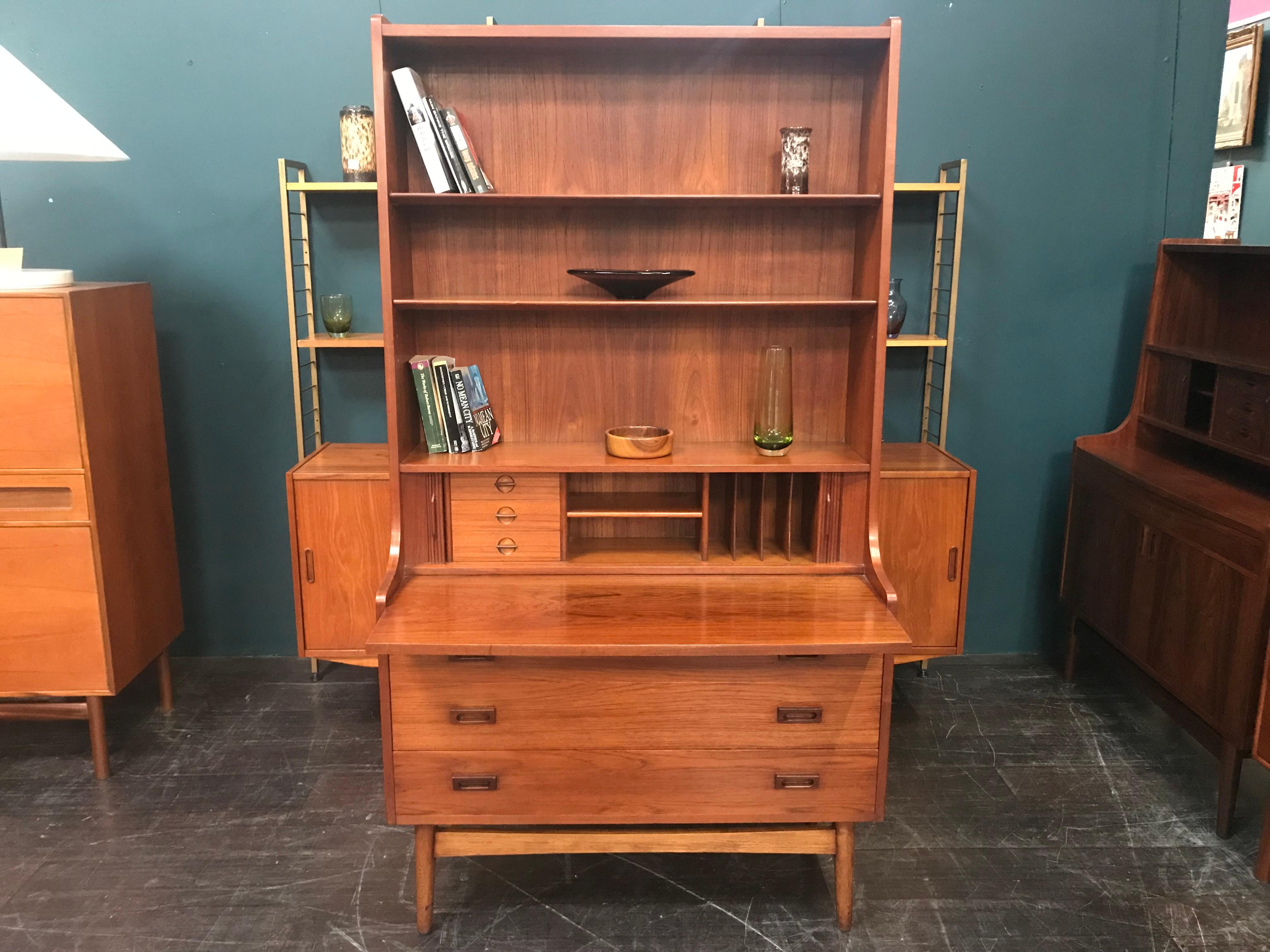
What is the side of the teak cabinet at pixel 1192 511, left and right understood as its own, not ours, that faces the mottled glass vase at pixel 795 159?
front

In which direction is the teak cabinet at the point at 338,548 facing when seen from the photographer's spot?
facing the viewer

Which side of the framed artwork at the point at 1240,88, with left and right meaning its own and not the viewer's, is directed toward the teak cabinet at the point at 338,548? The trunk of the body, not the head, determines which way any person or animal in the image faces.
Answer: front

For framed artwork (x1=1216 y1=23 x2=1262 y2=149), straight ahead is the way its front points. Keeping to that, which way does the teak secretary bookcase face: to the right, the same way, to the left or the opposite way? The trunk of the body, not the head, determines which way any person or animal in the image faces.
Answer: to the left

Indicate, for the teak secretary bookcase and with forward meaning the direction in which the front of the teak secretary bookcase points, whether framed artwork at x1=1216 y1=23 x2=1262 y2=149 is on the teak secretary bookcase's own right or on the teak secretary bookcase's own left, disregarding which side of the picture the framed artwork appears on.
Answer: on the teak secretary bookcase's own left

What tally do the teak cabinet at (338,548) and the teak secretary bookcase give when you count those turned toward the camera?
2

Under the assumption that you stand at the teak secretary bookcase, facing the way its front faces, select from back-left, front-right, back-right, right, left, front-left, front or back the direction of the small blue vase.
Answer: back-left

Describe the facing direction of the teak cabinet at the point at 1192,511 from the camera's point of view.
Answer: facing the viewer and to the left of the viewer

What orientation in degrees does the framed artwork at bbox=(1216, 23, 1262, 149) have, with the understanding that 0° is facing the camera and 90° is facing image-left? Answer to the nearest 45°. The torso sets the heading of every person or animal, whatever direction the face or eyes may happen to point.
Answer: approximately 45°

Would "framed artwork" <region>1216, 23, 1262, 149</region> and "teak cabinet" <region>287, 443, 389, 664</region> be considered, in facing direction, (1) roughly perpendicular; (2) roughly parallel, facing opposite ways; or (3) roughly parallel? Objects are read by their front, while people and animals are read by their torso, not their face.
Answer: roughly perpendicular

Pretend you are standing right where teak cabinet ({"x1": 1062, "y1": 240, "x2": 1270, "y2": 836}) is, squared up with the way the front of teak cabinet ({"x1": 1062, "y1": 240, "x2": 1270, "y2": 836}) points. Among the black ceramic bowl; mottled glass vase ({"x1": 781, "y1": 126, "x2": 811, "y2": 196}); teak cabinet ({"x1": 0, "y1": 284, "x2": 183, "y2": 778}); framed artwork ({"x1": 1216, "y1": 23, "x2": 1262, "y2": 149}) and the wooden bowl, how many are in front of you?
4

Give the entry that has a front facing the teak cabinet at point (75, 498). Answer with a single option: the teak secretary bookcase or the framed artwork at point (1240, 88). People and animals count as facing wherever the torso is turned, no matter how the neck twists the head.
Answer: the framed artwork

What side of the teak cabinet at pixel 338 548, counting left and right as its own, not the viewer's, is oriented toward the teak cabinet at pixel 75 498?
right

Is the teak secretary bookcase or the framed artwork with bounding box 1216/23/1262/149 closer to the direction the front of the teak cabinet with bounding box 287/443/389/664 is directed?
the teak secretary bookcase

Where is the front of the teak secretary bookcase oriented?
toward the camera

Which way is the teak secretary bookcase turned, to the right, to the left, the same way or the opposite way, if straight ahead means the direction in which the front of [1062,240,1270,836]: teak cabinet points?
to the left

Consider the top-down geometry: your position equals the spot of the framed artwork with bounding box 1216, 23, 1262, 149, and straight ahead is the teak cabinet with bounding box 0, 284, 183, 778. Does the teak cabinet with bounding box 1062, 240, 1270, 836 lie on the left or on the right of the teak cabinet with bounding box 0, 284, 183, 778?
left
